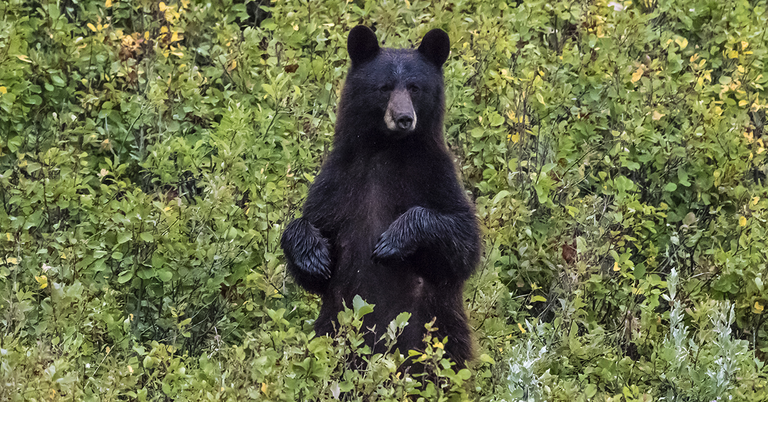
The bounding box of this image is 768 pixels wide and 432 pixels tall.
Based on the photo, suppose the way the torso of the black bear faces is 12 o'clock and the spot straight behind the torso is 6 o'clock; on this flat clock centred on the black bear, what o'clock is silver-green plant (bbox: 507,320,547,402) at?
The silver-green plant is roughly at 10 o'clock from the black bear.

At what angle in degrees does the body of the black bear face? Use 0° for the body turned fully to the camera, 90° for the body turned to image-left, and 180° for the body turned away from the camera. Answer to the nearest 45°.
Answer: approximately 0°
